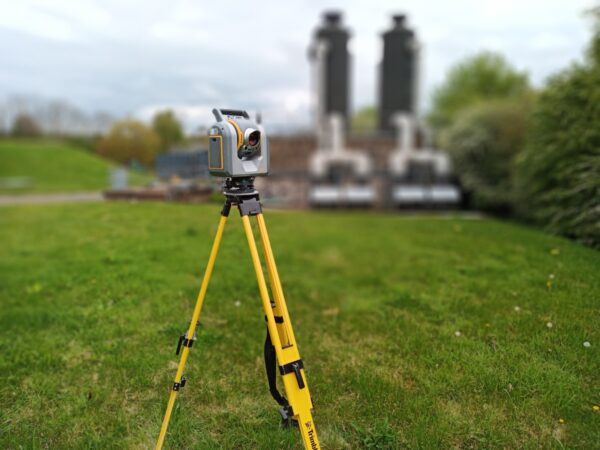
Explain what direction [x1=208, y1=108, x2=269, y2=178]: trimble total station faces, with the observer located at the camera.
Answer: facing the viewer and to the right of the viewer

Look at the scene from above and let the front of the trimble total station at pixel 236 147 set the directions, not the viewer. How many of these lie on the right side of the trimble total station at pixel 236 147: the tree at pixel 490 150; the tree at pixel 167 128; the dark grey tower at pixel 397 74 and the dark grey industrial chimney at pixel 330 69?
0

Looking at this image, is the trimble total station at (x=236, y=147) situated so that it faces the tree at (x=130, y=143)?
no

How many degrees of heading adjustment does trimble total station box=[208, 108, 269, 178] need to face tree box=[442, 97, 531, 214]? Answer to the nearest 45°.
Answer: approximately 90° to its left

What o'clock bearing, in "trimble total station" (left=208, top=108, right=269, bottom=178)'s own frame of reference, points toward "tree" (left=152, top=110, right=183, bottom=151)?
The tree is roughly at 7 o'clock from the trimble total station.

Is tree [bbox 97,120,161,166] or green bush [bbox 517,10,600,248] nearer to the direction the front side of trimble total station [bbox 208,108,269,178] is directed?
the green bush

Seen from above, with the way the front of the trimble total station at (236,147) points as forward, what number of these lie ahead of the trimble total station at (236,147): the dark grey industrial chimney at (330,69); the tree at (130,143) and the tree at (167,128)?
0

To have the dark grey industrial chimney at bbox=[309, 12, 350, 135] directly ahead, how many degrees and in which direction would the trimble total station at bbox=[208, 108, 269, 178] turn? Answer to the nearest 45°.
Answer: approximately 135° to its left

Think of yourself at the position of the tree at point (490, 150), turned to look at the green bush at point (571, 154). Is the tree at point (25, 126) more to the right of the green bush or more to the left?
right

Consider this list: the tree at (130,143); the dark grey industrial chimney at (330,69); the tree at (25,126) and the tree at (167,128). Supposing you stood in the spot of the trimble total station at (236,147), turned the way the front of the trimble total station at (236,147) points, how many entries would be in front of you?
0

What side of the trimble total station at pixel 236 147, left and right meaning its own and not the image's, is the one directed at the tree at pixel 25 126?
back

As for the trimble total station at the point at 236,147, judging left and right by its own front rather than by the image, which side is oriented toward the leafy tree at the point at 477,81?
left
